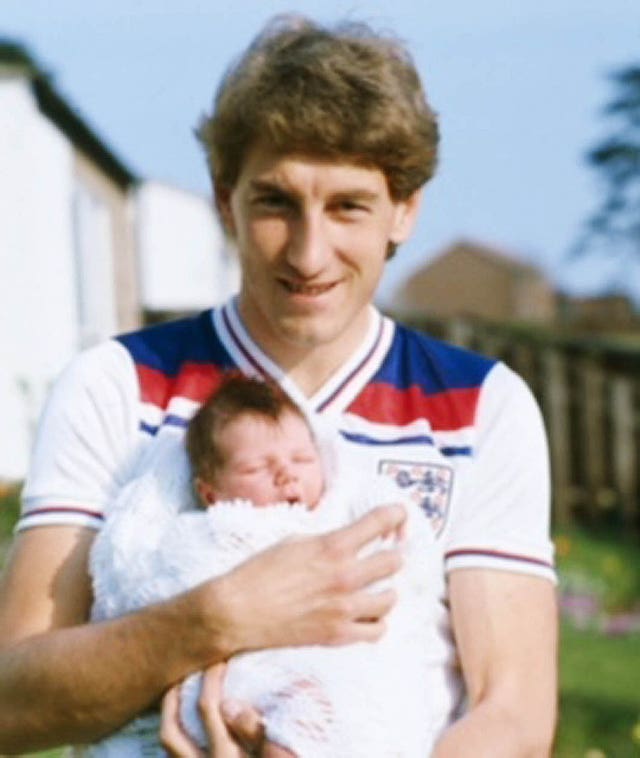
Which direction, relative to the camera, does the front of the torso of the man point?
toward the camera

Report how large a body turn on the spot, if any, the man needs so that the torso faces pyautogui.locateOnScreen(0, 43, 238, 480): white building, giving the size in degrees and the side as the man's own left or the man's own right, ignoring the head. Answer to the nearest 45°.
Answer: approximately 180°

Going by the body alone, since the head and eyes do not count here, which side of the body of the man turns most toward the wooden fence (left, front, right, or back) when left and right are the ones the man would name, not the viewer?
back
